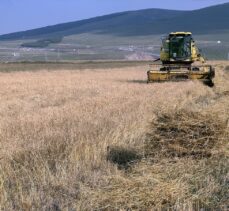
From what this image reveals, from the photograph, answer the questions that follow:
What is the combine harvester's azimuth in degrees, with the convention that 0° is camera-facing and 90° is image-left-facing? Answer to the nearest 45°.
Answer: approximately 0°
